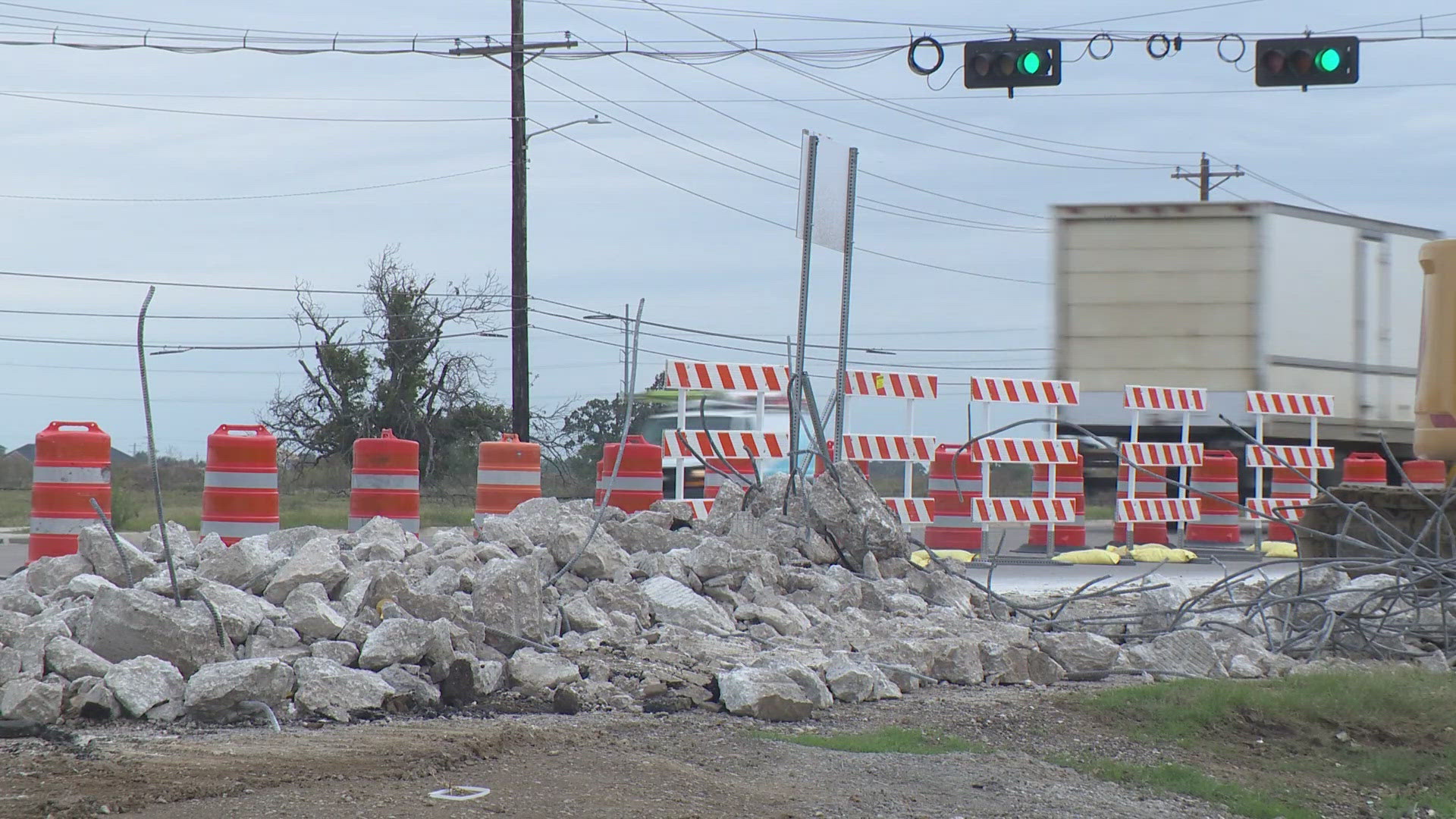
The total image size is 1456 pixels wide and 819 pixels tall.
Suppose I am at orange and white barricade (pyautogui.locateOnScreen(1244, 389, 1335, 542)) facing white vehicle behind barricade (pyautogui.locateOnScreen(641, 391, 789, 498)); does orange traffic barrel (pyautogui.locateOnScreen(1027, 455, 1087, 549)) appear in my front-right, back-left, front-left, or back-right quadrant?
front-left

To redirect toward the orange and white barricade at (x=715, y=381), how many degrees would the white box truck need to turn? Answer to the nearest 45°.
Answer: approximately 180°

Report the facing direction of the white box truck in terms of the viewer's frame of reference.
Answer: facing away from the viewer and to the right of the viewer

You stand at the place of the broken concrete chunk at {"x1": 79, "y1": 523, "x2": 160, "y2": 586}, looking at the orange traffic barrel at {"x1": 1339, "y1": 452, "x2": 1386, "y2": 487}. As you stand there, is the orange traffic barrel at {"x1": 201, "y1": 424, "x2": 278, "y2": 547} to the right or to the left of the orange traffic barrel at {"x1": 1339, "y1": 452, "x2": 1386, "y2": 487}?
left

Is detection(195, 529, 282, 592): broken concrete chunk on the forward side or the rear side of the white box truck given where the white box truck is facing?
on the rear side

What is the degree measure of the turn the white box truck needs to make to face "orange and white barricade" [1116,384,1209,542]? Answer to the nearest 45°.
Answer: approximately 135° to its right

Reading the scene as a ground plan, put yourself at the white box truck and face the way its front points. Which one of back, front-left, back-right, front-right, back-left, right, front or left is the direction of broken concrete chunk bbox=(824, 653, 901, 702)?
back-right

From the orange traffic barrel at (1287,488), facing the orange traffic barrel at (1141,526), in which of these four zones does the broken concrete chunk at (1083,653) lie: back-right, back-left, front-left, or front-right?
front-left

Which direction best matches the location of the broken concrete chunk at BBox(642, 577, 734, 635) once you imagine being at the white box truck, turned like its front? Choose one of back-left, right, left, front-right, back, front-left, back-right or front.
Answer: back-right

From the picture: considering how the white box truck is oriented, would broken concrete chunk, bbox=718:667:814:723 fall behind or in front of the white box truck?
behind

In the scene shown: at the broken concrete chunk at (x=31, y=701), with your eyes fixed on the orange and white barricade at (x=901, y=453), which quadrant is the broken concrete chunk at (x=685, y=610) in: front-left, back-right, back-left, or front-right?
front-right

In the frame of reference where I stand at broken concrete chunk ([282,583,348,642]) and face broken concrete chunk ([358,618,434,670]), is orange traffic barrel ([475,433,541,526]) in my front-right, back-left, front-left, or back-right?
back-left
